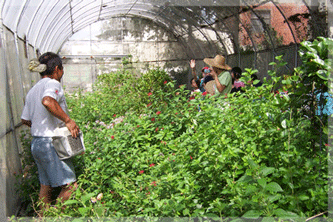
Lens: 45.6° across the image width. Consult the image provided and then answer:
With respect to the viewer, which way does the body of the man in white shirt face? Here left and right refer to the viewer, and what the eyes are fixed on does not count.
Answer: facing away from the viewer and to the right of the viewer
